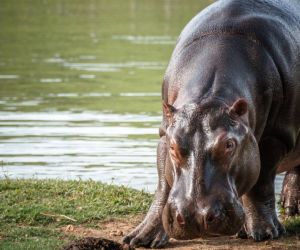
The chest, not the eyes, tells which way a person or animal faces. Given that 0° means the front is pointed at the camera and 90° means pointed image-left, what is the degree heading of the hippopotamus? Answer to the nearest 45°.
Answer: approximately 45°
